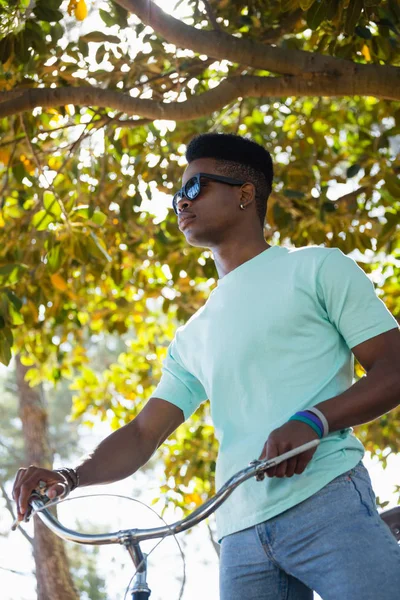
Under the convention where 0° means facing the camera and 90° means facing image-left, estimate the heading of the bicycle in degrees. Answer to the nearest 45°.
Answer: approximately 45°

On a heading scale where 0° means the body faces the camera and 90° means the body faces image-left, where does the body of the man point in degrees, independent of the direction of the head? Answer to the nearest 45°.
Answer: approximately 45°
